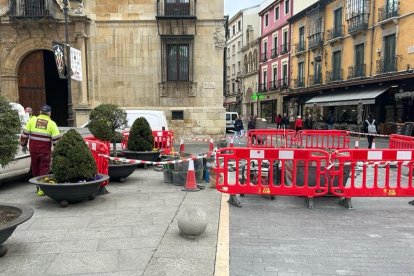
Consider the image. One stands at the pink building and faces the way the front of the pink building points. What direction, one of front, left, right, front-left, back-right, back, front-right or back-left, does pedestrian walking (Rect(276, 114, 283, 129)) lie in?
front-left

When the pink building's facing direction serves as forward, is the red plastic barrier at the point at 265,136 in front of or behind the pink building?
in front

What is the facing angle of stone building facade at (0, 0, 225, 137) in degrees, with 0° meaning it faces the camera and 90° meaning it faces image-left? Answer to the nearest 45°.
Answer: approximately 0°

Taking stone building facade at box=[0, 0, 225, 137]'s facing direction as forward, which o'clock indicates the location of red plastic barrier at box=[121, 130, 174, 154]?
The red plastic barrier is roughly at 12 o'clock from the stone building facade.

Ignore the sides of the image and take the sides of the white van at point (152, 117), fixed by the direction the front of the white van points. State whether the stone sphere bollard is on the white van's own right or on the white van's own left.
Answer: on the white van's own left

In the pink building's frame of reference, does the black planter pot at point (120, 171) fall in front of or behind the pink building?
in front

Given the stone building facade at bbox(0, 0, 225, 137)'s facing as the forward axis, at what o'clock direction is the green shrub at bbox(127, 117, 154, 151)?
The green shrub is roughly at 12 o'clock from the stone building facade.
